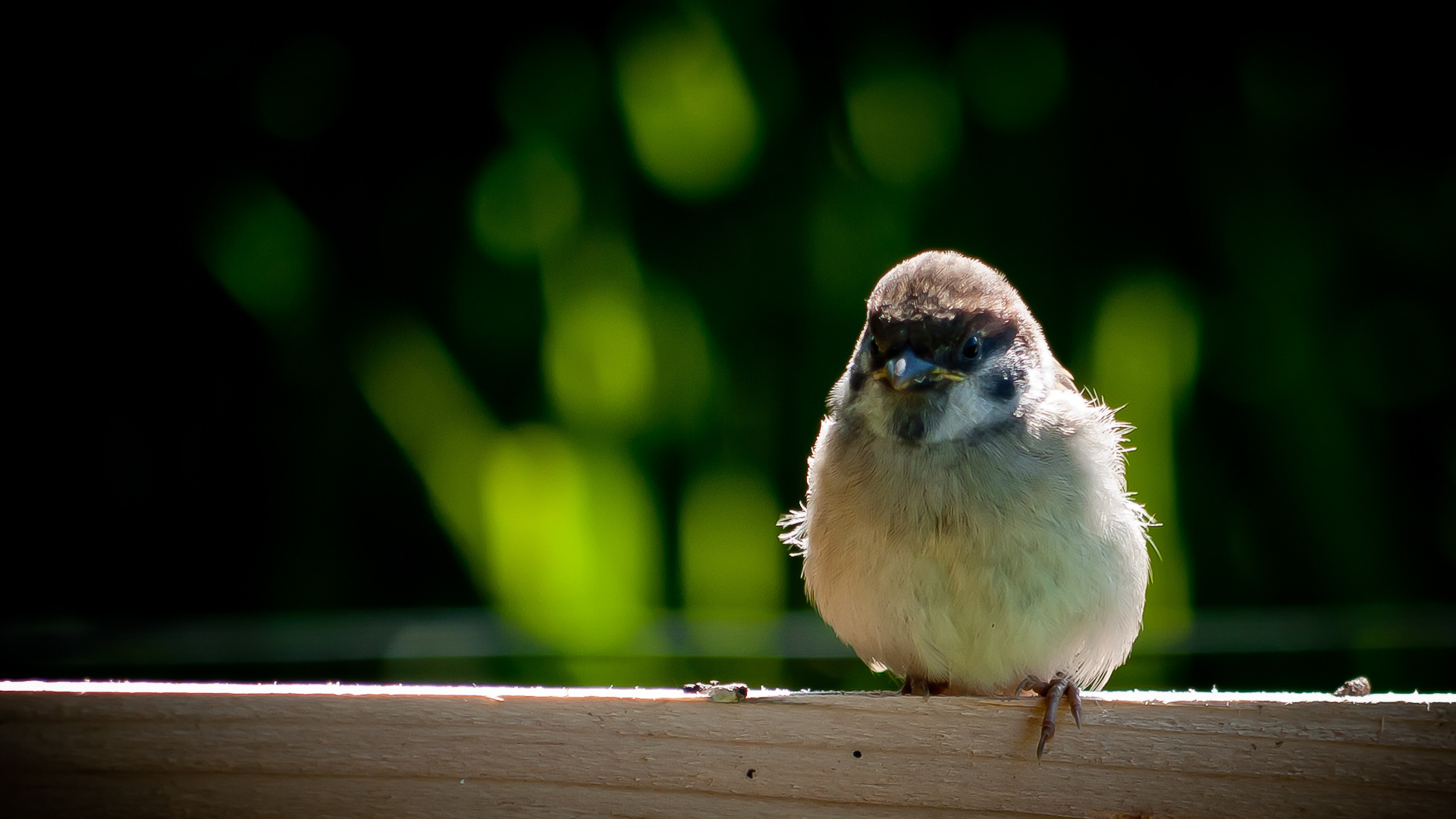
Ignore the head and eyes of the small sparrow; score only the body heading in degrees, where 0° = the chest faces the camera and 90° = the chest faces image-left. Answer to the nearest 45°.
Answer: approximately 0°
